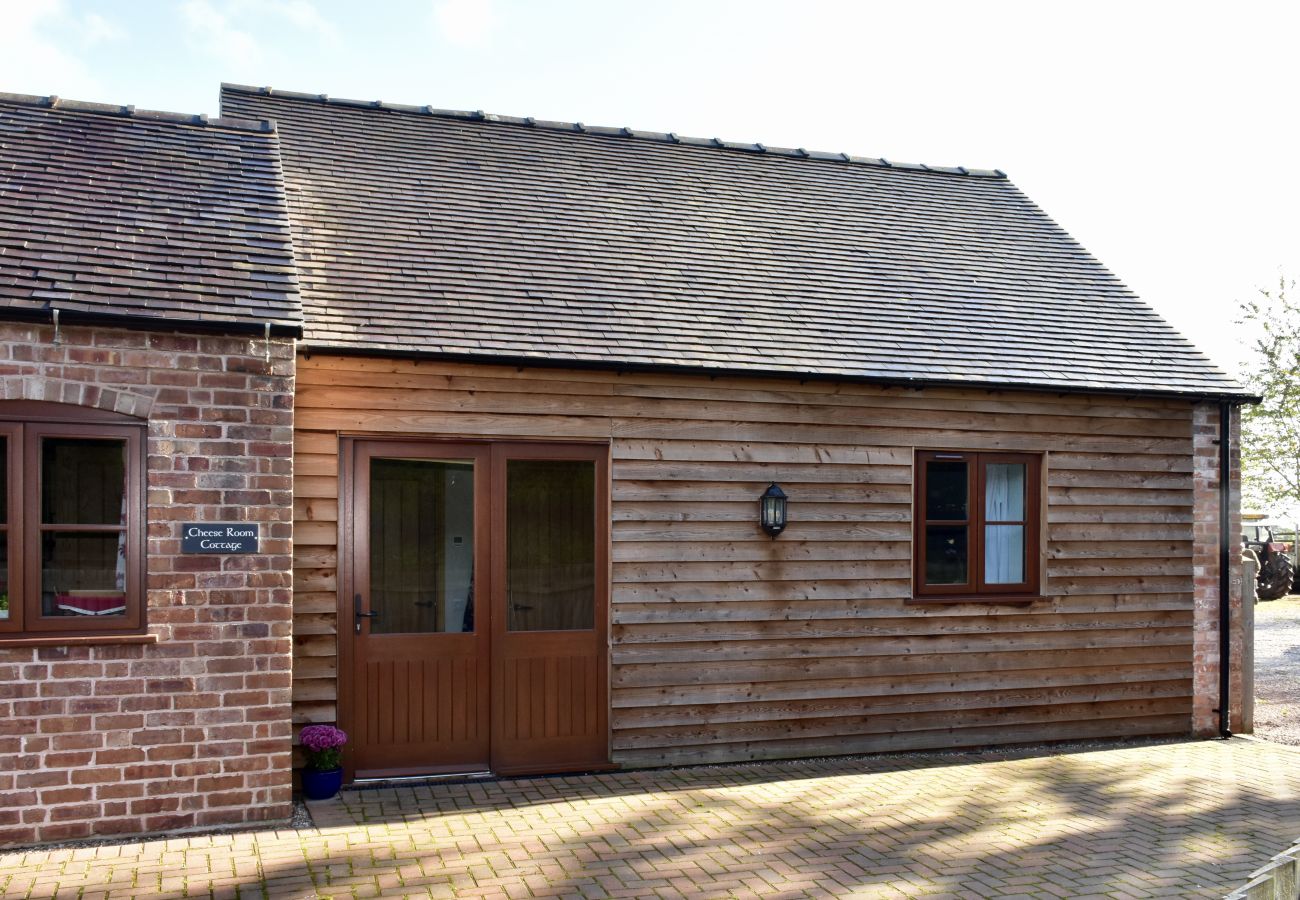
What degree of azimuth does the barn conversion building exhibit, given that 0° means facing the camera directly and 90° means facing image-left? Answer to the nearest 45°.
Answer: approximately 0°

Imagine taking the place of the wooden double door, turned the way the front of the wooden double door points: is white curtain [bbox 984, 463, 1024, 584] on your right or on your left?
on your left

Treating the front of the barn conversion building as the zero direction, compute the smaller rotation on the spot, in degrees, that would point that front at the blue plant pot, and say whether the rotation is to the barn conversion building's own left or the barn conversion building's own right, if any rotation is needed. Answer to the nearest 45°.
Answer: approximately 45° to the barn conversion building's own right

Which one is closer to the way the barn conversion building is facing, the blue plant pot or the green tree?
the blue plant pot

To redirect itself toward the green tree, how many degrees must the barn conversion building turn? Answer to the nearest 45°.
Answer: approximately 135° to its left

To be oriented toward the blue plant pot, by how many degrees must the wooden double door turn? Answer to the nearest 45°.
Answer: approximately 45° to its right

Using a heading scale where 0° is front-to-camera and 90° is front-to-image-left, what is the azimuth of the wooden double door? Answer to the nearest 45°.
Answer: approximately 0°
